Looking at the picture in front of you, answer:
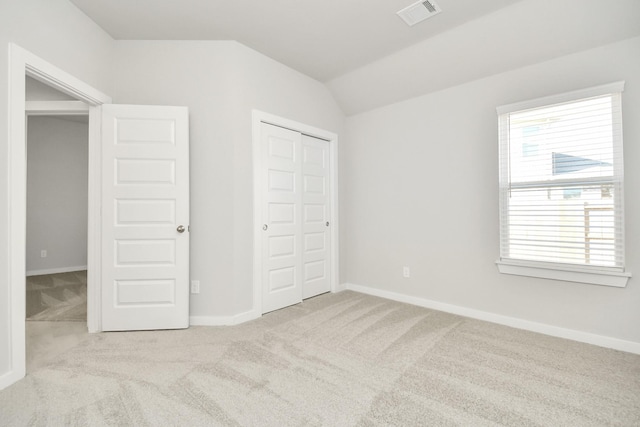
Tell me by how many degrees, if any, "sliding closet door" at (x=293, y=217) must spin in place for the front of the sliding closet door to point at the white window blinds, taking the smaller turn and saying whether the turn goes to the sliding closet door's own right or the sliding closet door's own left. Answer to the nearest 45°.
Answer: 0° — it already faces it

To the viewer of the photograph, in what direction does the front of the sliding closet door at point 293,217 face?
facing the viewer and to the right of the viewer

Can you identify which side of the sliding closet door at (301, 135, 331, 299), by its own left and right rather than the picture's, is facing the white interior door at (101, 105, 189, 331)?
right

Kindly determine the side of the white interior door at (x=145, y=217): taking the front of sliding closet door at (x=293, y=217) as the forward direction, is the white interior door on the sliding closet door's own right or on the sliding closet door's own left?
on the sliding closet door's own right

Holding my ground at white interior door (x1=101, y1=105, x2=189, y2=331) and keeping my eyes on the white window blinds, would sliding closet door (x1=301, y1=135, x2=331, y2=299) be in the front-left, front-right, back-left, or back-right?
front-left

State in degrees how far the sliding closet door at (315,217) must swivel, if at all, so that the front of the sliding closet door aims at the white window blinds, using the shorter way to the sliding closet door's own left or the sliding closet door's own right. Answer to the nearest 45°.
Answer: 0° — it already faces it

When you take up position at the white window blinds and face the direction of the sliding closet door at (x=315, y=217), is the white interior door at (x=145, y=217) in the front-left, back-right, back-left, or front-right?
front-left

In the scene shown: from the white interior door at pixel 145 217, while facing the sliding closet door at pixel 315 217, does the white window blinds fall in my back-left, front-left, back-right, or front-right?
front-right
